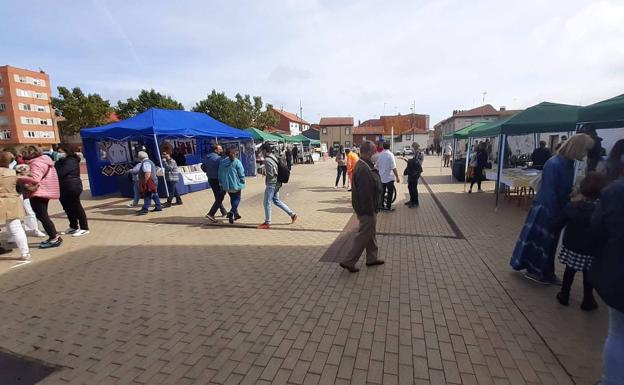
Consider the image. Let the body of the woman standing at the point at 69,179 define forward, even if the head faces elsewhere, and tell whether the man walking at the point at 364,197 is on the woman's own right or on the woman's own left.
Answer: on the woman's own left

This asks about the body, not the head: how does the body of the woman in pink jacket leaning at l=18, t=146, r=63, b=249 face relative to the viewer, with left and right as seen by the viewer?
facing to the left of the viewer

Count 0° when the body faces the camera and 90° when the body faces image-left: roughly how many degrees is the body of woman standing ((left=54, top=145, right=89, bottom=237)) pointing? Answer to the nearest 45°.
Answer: approximately 45°

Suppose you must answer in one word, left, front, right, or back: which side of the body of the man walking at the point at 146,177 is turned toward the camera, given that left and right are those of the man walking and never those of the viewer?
left

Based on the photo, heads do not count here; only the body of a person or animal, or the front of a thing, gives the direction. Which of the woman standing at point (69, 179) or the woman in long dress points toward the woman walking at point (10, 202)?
the woman standing at point (69, 179)

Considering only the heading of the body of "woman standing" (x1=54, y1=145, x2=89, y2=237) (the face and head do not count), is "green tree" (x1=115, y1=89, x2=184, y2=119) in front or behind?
behind

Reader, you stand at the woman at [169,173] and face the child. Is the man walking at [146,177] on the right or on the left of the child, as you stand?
right
